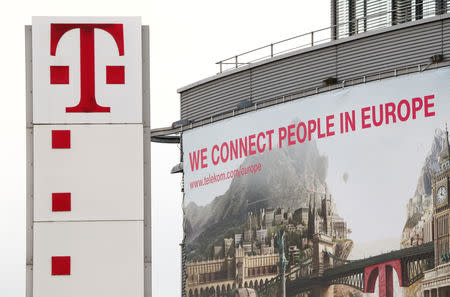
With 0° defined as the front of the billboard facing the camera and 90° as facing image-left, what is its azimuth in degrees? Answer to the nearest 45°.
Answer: approximately 45°
